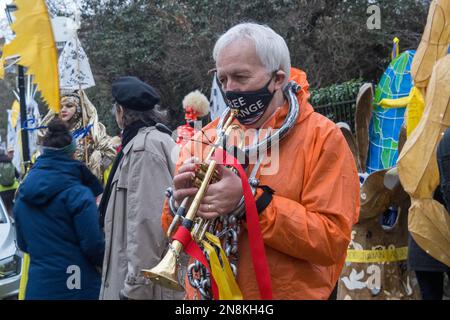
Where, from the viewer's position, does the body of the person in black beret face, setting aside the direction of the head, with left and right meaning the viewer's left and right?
facing to the left of the viewer

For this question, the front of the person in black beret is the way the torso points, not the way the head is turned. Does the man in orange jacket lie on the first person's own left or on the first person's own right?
on the first person's own left

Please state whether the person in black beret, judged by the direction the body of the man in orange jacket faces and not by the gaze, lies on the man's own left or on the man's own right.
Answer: on the man's own right

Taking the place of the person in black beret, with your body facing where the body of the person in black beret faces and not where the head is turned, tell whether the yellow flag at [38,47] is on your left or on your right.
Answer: on your right

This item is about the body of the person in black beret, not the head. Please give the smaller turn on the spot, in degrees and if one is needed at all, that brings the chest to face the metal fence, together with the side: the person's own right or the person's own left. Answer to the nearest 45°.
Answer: approximately 135° to the person's own right

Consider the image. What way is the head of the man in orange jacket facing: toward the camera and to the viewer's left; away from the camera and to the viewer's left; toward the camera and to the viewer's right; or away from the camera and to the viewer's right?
toward the camera and to the viewer's left

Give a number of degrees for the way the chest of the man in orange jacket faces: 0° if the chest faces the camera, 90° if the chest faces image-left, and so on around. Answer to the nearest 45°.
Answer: approximately 45°

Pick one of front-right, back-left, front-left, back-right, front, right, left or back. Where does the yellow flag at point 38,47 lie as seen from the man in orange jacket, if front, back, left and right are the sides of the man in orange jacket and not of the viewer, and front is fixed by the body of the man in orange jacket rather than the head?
right

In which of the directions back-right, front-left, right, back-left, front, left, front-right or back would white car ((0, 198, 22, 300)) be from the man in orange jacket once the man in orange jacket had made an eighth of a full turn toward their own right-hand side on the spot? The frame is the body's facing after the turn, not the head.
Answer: front-right
